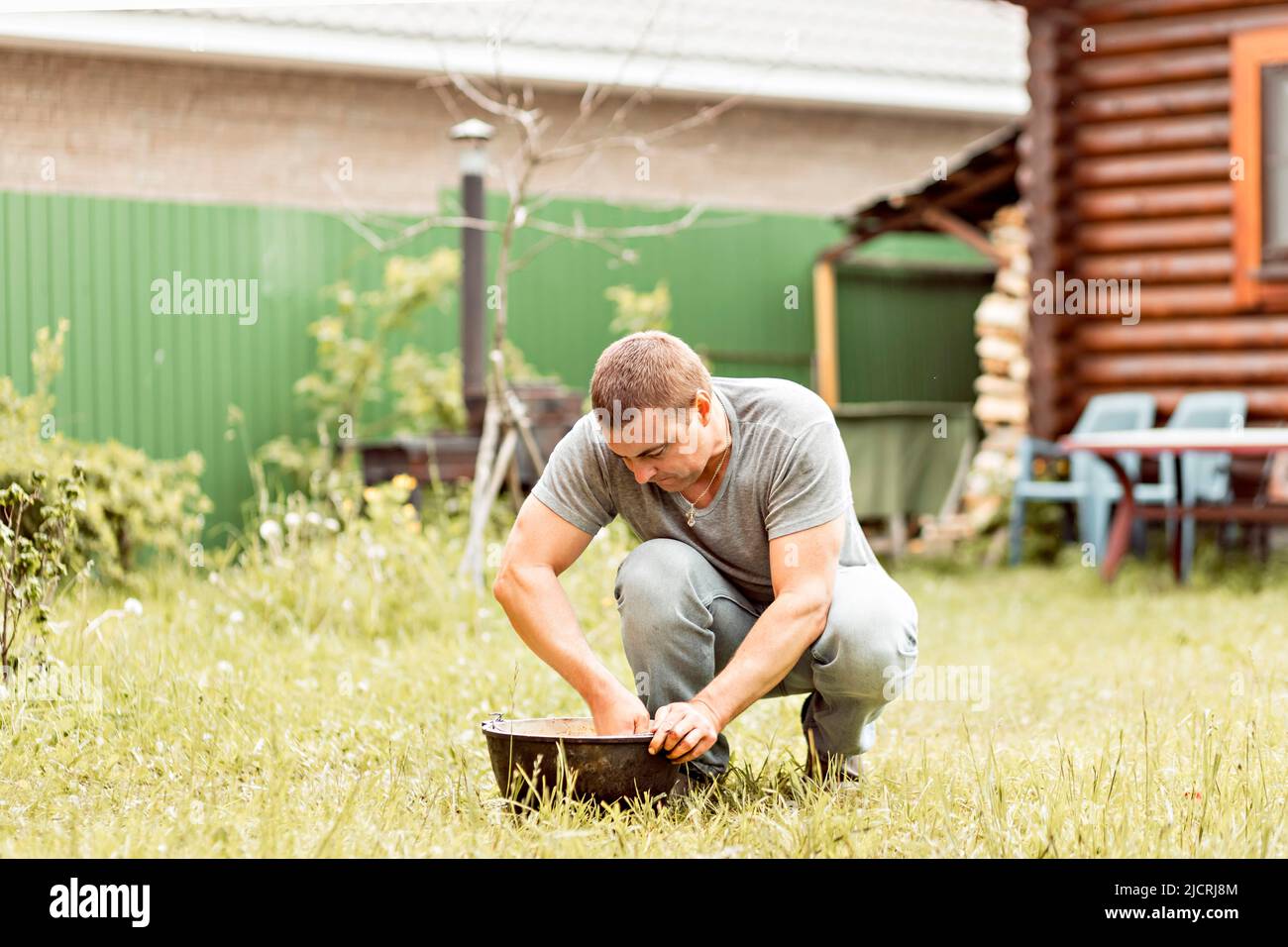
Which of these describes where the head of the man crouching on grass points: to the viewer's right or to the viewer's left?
to the viewer's left

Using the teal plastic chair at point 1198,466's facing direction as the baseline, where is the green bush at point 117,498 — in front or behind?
in front

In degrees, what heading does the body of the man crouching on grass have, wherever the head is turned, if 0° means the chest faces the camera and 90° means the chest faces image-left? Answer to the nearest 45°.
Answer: approximately 45°

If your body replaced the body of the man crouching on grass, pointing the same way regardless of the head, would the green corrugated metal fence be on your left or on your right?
on your right

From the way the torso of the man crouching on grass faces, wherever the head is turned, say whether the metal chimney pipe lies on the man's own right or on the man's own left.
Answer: on the man's own right

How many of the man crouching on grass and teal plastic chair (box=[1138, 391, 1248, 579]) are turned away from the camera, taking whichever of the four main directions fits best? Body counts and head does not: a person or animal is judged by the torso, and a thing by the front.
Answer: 0

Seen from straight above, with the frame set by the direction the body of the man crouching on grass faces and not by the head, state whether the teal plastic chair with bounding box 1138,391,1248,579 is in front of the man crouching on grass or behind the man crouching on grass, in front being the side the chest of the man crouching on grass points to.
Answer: behind

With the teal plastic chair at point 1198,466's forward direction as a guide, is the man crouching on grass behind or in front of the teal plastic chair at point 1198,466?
in front
